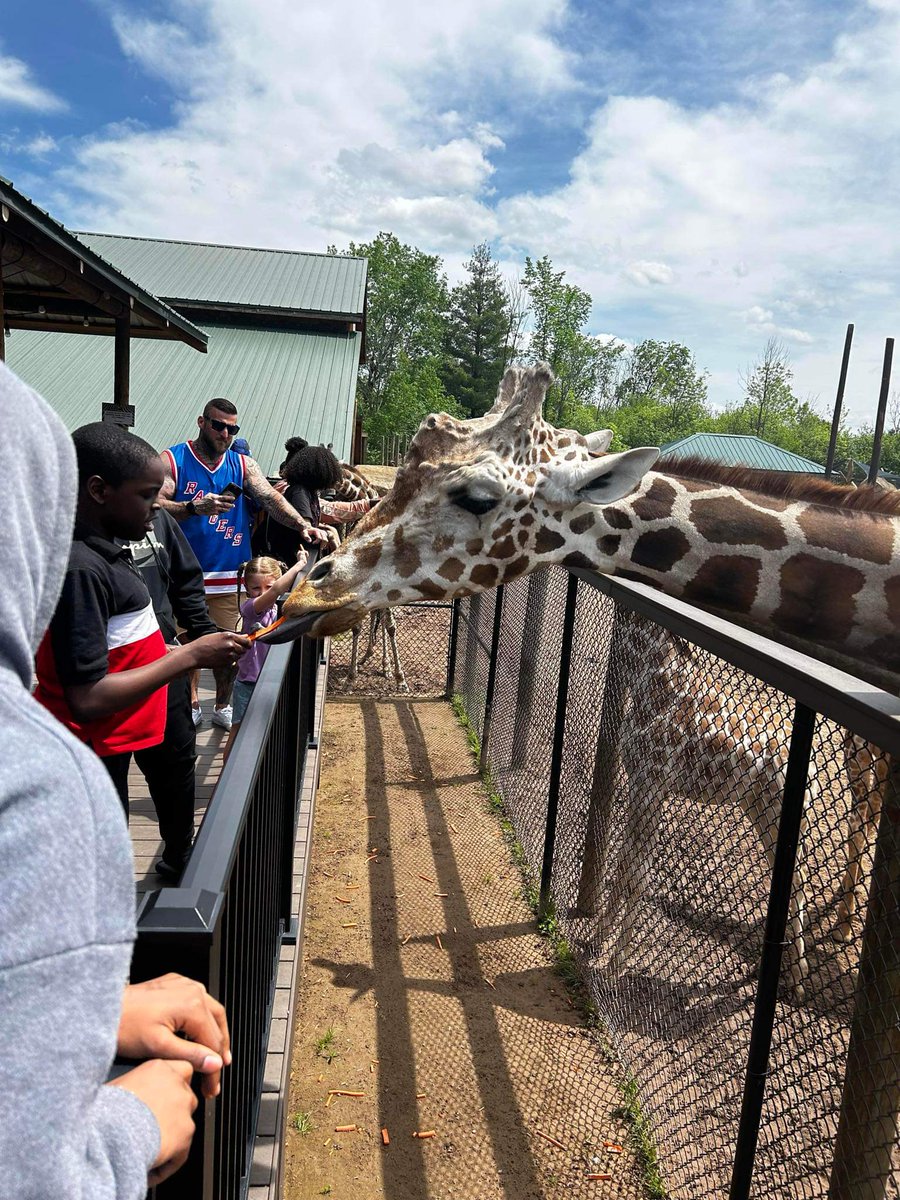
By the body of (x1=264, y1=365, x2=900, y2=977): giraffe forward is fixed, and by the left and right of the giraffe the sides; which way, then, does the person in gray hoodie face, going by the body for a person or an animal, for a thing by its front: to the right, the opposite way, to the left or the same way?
to the right

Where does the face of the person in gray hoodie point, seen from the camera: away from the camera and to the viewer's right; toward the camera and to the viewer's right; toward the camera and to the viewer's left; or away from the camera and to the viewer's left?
away from the camera and to the viewer's right

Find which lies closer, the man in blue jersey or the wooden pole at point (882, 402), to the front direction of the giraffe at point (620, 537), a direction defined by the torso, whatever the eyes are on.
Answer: the man in blue jersey

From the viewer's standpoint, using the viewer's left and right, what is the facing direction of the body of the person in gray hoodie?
facing away from the viewer and to the right of the viewer

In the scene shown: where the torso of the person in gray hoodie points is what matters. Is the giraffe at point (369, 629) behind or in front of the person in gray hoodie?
in front

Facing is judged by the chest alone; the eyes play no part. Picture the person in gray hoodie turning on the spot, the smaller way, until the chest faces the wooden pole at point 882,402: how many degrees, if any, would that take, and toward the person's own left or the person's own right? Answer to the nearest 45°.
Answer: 0° — they already face it

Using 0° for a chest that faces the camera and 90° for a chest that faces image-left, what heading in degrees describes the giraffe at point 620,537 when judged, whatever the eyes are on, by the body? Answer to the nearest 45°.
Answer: approximately 90°

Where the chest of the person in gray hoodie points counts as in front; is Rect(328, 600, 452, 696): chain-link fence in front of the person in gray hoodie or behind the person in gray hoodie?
in front
